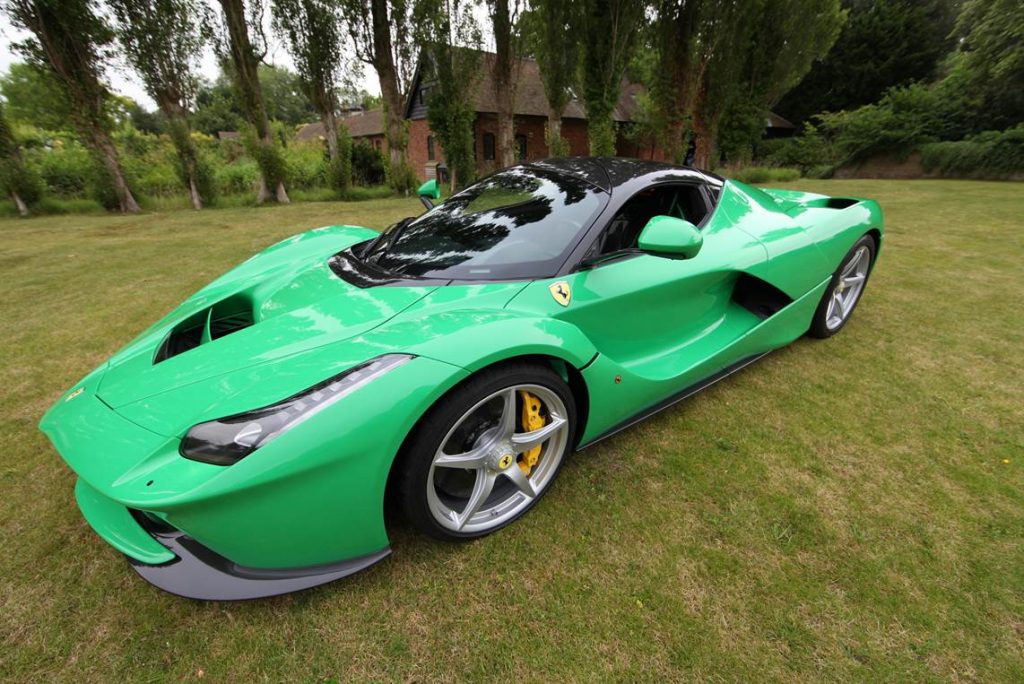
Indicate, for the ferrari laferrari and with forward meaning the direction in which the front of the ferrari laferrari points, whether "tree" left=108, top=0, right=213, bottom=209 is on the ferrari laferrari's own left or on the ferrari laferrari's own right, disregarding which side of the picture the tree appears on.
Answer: on the ferrari laferrari's own right

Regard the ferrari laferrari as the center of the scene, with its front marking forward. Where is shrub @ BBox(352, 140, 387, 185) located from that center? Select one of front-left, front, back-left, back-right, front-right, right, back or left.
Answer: back-right

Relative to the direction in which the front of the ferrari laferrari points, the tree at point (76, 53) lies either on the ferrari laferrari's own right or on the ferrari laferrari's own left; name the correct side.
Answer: on the ferrari laferrari's own right

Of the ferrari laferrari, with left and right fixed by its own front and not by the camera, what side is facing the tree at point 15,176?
right

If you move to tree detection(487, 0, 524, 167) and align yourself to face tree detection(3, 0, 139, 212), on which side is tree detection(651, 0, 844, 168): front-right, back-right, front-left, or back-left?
back-left

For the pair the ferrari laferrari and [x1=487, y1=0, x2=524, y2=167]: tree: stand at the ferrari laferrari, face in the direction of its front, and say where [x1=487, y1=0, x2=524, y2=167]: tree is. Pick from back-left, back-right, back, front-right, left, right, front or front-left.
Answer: back-right

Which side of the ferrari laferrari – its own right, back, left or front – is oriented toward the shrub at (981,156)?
back

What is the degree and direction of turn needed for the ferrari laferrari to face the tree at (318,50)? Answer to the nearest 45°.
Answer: approximately 135° to its right

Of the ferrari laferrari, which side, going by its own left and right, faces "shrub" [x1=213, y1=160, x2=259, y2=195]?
right

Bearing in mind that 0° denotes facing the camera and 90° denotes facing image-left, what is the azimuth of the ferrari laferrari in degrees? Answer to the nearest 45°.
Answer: approximately 45°

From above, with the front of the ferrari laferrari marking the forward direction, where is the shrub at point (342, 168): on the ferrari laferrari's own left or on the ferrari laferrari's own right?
on the ferrari laferrari's own right

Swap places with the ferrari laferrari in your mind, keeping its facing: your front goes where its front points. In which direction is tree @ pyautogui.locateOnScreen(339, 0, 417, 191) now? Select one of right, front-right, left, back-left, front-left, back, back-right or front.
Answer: back-right
